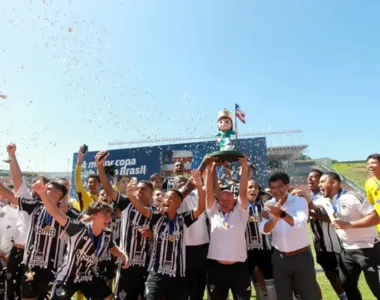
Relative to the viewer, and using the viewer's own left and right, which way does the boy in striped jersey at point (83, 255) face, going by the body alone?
facing the viewer and to the right of the viewer

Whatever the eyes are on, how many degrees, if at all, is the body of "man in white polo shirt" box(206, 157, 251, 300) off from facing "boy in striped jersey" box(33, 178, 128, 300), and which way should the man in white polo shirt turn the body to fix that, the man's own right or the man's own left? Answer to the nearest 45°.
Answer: approximately 90° to the man's own right

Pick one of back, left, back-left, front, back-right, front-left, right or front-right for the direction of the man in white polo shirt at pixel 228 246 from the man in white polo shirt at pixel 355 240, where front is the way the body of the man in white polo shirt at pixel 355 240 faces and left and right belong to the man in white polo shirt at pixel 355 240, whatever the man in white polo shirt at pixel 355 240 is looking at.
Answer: front

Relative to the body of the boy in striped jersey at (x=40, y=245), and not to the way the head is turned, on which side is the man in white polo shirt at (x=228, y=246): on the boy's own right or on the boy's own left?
on the boy's own left

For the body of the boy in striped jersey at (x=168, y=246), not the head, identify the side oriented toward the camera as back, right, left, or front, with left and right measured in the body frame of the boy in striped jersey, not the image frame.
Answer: front

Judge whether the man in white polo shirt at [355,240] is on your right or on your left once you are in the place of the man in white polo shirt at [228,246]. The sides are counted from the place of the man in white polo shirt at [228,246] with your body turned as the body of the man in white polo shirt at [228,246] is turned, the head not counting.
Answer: on your left

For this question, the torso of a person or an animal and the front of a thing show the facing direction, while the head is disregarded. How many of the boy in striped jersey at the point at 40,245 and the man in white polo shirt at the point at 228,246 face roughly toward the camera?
2

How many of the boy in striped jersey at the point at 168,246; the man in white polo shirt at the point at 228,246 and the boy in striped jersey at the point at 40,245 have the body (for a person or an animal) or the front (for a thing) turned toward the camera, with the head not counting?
3

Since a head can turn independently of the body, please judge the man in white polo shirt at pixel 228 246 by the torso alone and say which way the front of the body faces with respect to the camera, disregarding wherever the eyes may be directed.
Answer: toward the camera

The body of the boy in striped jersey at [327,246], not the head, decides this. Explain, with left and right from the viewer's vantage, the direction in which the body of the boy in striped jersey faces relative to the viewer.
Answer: facing the viewer and to the left of the viewer

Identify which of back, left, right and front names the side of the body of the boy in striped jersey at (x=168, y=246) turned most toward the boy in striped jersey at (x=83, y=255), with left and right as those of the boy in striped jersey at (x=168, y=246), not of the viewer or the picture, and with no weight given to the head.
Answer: right
